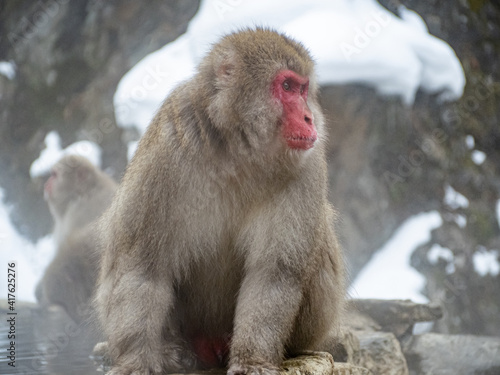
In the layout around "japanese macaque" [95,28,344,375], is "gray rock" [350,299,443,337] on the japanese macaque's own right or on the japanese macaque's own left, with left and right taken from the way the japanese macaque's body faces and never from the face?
on the japanese macaque's own left

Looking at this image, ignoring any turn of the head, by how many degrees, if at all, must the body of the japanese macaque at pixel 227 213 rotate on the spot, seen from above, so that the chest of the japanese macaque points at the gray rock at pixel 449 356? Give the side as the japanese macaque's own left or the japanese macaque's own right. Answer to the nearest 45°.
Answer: approximately 90° to the japanese macaque's own left

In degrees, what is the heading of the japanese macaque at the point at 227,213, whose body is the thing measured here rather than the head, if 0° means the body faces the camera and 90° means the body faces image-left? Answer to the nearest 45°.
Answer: approximately 315°

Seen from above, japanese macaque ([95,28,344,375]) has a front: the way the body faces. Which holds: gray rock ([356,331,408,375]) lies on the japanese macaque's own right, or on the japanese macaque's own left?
on the japanese macaque's own left
